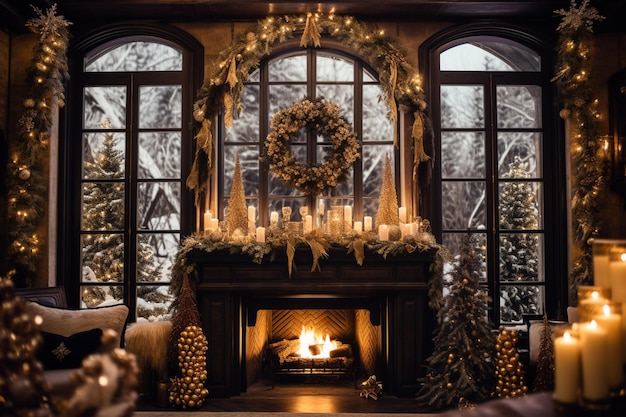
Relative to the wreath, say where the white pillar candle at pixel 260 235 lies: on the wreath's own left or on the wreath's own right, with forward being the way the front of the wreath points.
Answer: on the wreath's own right

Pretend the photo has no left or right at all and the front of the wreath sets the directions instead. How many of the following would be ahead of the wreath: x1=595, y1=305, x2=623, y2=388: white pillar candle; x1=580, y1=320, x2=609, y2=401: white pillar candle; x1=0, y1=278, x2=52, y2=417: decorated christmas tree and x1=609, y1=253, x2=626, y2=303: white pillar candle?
4

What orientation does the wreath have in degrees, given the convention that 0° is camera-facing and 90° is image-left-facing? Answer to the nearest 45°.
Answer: approximately 0°

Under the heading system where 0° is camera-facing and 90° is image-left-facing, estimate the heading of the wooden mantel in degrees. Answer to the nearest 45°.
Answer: approximately 0°

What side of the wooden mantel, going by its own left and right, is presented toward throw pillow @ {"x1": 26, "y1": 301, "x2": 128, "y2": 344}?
right

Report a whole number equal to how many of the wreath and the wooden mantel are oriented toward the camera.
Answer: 2

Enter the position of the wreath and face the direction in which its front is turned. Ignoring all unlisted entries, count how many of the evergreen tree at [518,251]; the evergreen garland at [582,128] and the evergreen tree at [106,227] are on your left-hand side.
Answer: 2

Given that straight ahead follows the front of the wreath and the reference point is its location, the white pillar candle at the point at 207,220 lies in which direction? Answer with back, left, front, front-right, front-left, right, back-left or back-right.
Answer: right

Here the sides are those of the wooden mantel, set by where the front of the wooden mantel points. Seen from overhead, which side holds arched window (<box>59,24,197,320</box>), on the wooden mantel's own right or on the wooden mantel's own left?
on the wooden mantel's own right

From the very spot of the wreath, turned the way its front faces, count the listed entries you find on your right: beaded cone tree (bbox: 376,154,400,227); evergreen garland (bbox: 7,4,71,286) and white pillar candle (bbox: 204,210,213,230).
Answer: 2

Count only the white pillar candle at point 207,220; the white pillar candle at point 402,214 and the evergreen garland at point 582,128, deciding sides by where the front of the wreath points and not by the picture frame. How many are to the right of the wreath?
1
